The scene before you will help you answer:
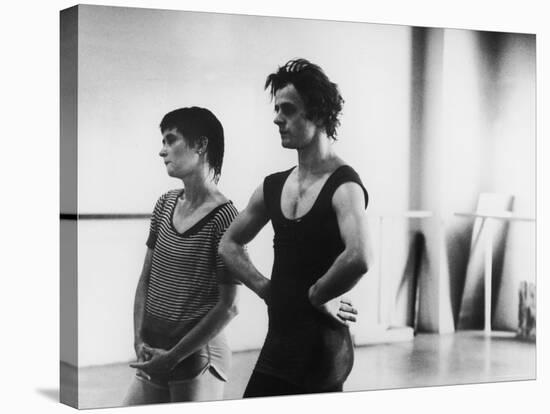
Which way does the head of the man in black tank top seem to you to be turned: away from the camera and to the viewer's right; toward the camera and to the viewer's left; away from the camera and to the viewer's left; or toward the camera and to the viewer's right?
toward the camera and to the viewer's left

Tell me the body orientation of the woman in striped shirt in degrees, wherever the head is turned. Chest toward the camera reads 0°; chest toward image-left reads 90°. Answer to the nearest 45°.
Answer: approximately 45°

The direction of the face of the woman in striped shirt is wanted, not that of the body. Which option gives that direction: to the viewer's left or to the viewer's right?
to the viewer's left

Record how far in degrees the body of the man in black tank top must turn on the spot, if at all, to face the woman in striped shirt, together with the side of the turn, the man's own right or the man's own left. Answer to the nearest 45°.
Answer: approximately 45° to the man's own right

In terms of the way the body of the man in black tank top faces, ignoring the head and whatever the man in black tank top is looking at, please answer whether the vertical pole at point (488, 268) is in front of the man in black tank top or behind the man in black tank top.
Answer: behind

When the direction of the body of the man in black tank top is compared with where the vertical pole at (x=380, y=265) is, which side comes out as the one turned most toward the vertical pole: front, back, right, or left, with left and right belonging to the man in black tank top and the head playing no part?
back

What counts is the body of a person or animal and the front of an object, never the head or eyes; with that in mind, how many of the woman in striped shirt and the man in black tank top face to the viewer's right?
0

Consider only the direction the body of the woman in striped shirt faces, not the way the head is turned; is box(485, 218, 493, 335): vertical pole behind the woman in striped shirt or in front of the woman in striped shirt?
behind

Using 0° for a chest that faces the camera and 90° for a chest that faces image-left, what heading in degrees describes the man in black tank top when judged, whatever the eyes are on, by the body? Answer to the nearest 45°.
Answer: approximately 45°

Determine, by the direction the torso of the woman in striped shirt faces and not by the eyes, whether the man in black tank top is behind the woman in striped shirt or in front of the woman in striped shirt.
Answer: behind
